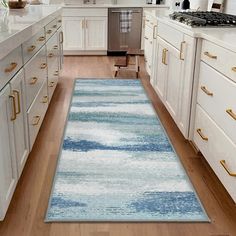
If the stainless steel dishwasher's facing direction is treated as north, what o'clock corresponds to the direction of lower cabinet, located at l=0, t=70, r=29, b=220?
The lower cabinet is roughly at 12 o'clock from the stainless steel dishwasher.

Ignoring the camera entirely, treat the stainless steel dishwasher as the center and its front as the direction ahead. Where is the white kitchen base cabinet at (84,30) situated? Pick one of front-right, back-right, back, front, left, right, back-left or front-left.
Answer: right

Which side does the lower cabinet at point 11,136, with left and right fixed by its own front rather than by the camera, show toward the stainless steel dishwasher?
left

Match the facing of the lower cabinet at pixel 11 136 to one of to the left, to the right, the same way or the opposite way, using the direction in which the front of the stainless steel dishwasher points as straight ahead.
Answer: to the left

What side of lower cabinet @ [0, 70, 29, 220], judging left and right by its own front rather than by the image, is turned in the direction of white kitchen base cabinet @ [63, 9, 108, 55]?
left

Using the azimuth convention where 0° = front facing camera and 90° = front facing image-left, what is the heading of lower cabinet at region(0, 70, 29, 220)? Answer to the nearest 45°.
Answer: approximately 270°

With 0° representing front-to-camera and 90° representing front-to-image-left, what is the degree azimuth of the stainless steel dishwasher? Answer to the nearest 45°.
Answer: approximately 0°

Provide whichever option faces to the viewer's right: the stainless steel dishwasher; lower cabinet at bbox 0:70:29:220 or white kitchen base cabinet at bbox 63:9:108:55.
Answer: the lower cabinet

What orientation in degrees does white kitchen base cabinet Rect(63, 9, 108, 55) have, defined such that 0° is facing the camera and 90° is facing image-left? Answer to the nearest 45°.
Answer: approximately 0°

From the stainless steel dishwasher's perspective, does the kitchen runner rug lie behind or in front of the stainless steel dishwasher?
in front

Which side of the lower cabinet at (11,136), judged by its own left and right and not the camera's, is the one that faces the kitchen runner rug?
front
